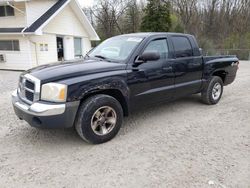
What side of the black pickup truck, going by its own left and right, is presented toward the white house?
right
